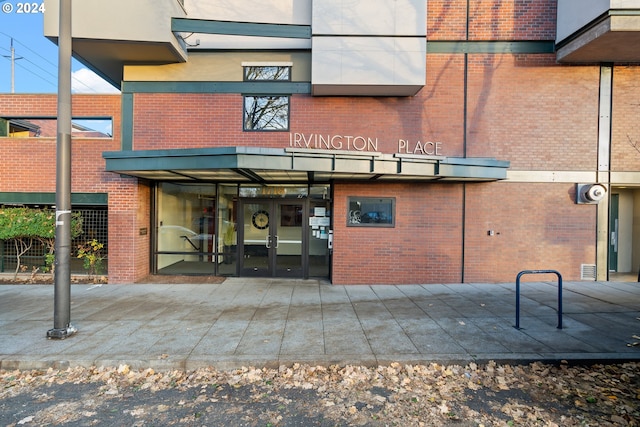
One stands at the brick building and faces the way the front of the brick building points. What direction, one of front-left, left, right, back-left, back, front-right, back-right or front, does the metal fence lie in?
right

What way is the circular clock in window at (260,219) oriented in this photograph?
toward the camera

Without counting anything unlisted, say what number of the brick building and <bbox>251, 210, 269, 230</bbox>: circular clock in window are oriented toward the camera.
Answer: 2

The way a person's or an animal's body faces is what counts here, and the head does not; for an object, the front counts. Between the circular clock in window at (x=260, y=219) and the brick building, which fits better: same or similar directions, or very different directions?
same or similar directions

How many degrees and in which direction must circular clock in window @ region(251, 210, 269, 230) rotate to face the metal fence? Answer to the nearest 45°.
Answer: approximately 90° to its right

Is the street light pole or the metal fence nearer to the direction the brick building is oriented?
the street light pole

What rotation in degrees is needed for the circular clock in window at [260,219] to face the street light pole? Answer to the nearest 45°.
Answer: approximately 45° to its right

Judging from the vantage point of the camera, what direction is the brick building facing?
facing the viewer
